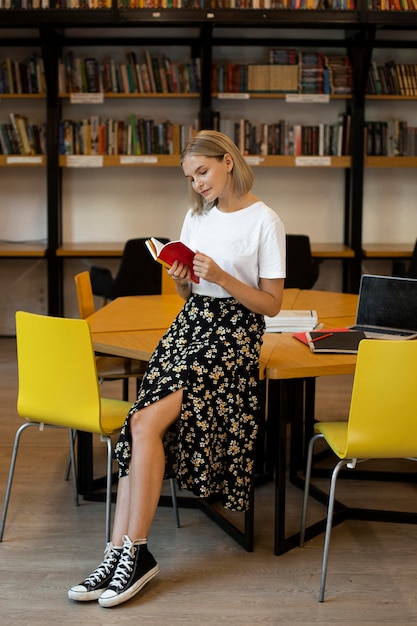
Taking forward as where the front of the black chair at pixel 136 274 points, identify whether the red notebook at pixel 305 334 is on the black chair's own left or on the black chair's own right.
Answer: on the black chair's own left

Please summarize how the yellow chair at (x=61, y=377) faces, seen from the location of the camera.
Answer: facing away from the viewer and to the right of the viewer

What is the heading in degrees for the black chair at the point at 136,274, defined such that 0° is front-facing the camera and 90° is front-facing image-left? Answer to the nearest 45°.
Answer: approximately 45°

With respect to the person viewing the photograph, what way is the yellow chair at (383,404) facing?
facing away from the viewer and to the left of the viewer

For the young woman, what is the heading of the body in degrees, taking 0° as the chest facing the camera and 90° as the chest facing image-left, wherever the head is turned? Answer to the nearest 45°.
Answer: approximately 45°

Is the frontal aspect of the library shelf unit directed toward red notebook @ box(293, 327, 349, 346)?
yes
